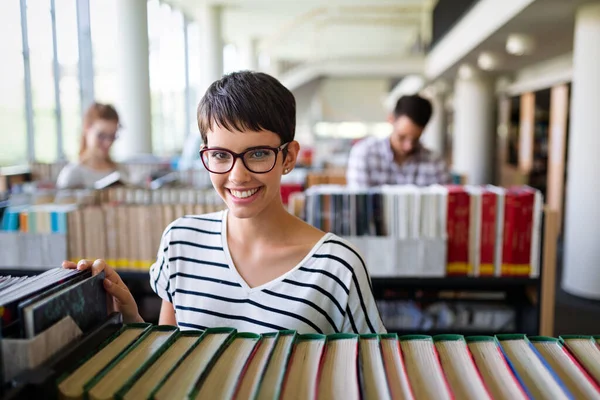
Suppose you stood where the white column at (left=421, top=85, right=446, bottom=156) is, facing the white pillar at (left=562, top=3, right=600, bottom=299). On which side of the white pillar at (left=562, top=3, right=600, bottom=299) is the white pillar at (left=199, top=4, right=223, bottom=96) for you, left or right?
right

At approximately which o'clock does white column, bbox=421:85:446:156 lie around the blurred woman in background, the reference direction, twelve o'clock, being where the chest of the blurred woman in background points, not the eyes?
The white column is roughly at 9 o'clock from the blurred woman in background.

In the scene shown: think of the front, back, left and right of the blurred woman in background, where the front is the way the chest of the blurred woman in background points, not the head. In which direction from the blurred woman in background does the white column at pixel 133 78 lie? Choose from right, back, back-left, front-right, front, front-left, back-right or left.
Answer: back-left

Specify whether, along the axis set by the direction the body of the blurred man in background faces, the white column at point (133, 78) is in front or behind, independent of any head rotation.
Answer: behind

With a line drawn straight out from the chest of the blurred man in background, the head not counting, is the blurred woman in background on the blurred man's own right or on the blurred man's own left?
on the blurred man's own right

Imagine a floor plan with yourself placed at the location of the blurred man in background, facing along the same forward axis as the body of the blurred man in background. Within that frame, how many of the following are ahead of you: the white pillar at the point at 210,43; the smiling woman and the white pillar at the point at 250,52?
1

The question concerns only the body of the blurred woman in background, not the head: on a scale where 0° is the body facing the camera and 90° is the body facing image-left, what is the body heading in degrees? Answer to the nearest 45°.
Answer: approximately 315°

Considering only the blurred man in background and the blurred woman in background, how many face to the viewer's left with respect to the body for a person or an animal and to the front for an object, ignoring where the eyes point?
0
